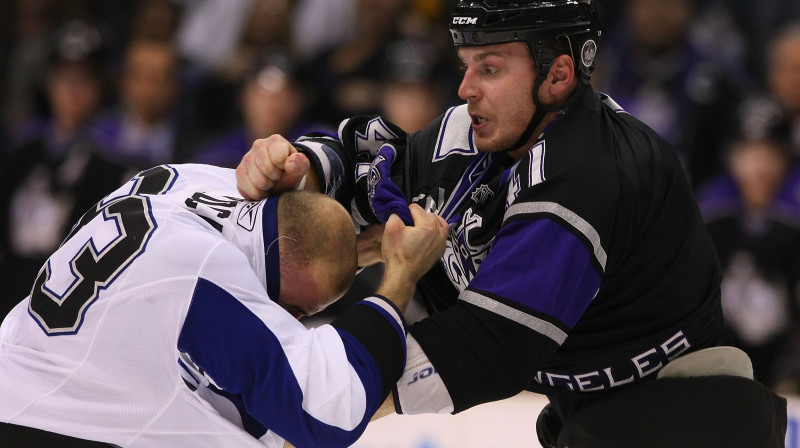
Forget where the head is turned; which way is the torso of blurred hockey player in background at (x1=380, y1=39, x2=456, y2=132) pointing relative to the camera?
toward the camera

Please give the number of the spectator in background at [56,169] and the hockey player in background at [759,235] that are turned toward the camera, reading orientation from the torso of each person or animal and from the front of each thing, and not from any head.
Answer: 2

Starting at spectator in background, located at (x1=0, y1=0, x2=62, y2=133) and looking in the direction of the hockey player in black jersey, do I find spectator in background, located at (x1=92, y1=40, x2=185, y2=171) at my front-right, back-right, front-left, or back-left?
front-left

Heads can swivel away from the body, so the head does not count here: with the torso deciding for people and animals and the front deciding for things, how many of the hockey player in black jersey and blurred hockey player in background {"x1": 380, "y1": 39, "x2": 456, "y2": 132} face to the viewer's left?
1

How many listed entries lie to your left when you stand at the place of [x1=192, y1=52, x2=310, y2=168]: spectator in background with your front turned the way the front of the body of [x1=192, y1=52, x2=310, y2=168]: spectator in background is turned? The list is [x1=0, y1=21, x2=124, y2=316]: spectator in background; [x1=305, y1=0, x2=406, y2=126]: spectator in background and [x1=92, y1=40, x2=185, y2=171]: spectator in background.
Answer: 1

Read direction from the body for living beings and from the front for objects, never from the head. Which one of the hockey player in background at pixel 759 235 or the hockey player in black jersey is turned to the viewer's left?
the hockey player in black jersey

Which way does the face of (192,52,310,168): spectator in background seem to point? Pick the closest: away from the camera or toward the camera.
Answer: toward the camera

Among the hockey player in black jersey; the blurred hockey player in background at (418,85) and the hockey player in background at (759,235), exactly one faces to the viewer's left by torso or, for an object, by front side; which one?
the hockey player in black jersey

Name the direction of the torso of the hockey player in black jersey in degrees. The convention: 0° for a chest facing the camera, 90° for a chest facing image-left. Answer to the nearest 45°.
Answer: approximately 90°

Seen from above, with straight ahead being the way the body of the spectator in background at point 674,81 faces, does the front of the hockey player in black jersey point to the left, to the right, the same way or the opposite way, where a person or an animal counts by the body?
to the right

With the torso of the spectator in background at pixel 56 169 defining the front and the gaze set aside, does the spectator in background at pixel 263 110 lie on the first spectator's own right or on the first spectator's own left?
on the first spectator's own left

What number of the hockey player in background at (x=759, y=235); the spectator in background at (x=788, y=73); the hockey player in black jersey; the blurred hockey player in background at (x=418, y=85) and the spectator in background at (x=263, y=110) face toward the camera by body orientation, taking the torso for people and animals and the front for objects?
4

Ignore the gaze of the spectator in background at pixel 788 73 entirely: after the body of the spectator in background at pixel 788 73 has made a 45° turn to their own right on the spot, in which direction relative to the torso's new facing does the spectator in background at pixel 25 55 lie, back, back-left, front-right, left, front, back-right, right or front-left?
front-right

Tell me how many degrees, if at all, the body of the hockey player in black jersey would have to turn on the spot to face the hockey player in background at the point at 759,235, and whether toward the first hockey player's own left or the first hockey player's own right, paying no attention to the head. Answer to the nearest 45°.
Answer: approximately 135° to the first hockey player's own right

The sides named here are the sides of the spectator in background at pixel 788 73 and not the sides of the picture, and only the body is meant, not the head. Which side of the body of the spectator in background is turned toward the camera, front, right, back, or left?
front

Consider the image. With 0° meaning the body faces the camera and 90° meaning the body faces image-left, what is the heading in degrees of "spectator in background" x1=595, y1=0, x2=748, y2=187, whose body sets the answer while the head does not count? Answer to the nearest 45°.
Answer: approximately 0°

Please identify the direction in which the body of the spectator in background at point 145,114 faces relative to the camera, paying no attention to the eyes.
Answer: toward the camera
